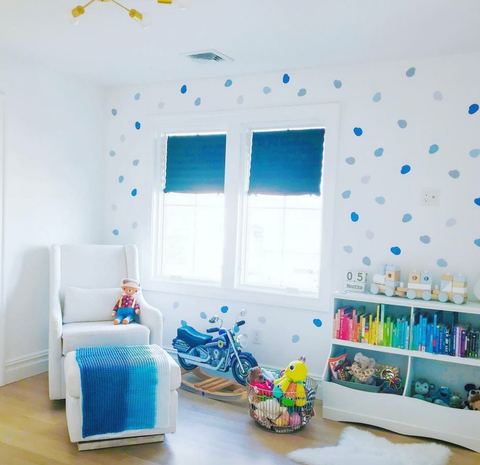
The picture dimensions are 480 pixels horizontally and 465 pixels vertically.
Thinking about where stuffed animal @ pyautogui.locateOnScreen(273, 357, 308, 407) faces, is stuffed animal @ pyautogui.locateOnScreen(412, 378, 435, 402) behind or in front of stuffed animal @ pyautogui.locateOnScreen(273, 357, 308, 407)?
behind

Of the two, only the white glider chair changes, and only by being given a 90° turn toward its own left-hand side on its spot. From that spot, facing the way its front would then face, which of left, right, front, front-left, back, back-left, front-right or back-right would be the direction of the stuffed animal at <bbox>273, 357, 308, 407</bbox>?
front-right

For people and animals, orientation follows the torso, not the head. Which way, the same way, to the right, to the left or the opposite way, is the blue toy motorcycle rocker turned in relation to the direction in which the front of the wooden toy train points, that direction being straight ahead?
the opposite way

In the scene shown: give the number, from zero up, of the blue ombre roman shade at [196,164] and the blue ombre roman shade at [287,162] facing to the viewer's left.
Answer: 0
